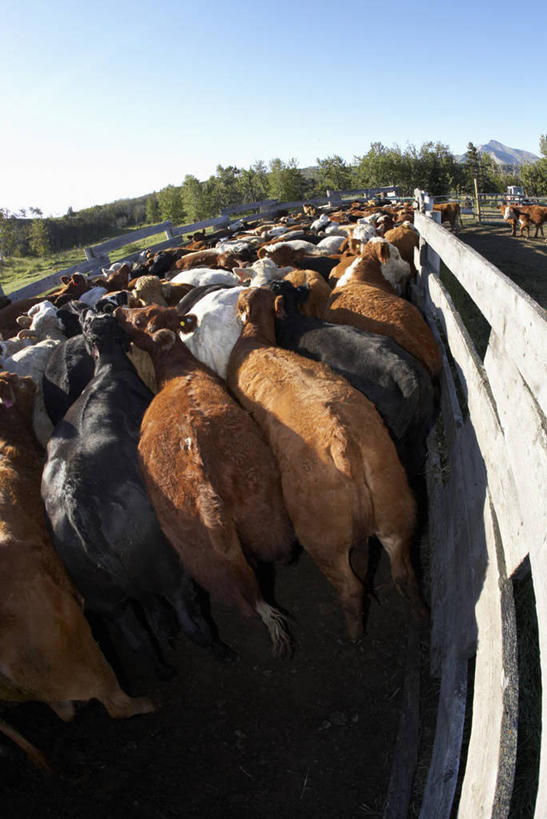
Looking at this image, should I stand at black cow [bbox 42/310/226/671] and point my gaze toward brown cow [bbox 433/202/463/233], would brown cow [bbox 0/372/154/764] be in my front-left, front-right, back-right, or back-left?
back-left

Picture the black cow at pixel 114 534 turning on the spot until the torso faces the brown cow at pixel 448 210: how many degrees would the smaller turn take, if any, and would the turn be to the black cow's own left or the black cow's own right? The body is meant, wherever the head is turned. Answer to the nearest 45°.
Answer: approximately 45° to the black cow's own right

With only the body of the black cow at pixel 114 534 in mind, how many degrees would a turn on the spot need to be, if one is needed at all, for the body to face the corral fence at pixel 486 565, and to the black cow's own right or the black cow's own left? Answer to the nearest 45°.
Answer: approximately 135° to the black cow's own right

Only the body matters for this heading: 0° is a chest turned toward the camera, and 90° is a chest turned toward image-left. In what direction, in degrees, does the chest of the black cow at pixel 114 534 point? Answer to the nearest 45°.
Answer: approximately 180°
